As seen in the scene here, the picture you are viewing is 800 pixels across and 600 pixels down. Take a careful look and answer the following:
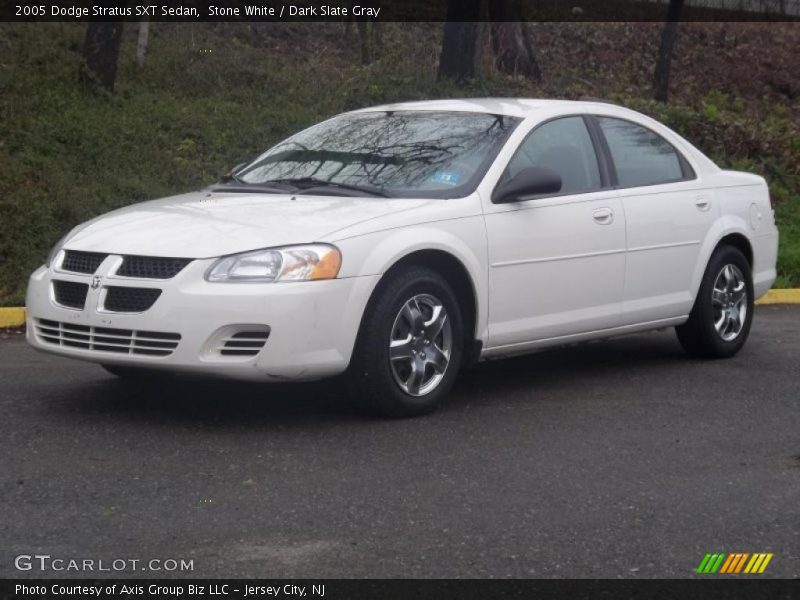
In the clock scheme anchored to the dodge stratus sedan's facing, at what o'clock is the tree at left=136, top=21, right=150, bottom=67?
The tree is roughly at 4 o'clock from the dodge stratus sedan.

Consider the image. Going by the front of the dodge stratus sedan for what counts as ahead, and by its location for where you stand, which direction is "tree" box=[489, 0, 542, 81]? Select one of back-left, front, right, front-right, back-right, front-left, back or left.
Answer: back-right

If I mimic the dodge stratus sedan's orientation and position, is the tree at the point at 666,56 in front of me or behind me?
behind

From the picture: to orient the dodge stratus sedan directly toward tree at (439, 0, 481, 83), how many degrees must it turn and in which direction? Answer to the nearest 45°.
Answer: approximately 135° to its right

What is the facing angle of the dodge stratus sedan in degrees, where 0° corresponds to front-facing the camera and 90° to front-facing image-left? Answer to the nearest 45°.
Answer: approximately 45°

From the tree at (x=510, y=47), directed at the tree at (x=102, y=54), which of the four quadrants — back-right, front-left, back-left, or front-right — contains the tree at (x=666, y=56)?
back-left
